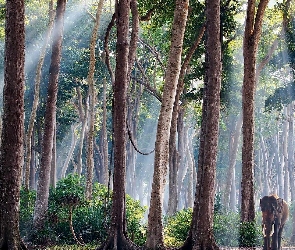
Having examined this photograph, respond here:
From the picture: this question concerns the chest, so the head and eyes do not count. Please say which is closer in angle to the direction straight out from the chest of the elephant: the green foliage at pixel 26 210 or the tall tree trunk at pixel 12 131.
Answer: the tall tree trunk

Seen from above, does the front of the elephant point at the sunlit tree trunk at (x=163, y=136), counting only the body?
no

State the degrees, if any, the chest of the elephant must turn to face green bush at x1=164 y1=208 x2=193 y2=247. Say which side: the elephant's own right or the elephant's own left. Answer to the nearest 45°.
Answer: approximately 90° to the elephant's own right

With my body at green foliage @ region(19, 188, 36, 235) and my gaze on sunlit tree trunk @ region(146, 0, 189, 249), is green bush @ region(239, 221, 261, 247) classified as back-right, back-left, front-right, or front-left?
front-left

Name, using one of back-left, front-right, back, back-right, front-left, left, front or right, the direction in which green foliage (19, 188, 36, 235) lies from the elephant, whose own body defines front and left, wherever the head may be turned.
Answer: right

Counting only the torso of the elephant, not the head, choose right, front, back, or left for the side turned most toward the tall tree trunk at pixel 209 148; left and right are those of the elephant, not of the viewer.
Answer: right

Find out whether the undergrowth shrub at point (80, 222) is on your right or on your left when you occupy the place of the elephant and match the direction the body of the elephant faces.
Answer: on your right

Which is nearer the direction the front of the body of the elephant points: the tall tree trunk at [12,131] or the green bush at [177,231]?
the tall tree trunk

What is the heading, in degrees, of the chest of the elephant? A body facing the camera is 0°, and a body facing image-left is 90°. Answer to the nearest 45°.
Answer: approximately 45°

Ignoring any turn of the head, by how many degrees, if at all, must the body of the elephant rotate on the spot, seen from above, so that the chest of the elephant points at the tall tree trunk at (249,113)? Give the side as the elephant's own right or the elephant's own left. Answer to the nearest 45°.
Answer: approximately 135° to the elephant's own right

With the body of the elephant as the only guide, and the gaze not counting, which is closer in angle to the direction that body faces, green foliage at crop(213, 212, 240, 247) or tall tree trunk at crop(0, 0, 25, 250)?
the tall tree trunk

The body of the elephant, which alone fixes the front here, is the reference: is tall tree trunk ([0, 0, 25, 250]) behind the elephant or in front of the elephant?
in front
